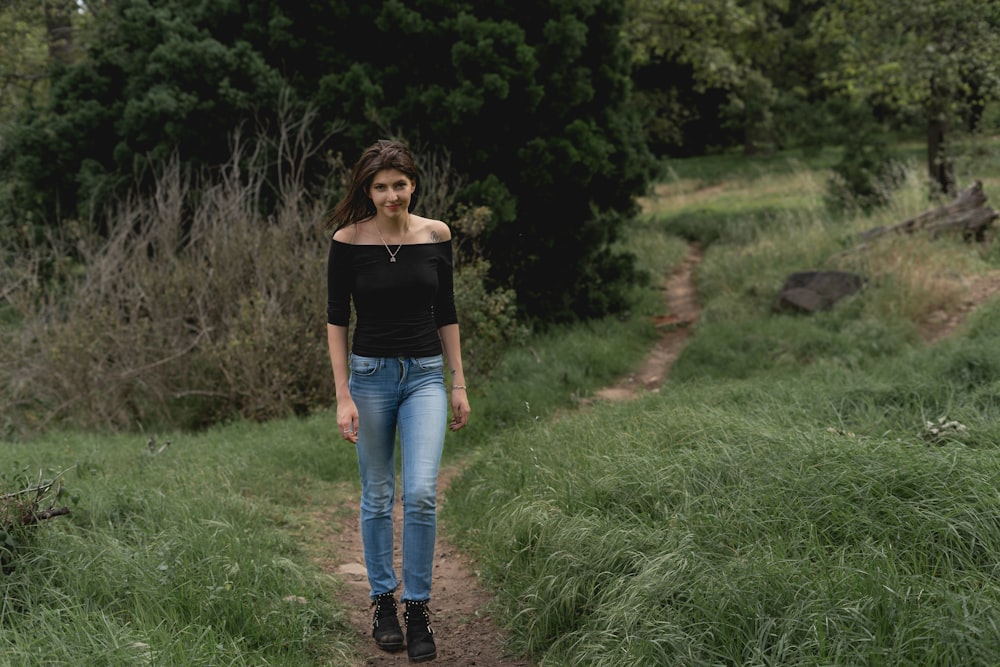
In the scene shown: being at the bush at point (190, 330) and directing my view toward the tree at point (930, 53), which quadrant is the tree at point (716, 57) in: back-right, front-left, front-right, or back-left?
front-left

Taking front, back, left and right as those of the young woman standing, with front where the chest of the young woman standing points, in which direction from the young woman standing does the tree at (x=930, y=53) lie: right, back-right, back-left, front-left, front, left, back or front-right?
back-left

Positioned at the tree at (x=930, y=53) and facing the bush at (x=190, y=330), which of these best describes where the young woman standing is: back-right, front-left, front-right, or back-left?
front-left

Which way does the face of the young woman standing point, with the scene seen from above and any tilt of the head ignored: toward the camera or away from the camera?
toward the camera

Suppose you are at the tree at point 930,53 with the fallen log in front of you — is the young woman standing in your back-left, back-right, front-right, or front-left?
front-right

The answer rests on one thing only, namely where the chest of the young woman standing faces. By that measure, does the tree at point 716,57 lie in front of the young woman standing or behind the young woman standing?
behind

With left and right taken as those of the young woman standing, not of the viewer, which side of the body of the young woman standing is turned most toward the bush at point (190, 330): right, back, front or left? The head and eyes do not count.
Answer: back

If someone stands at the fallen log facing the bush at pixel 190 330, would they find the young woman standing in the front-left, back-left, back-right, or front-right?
front-left

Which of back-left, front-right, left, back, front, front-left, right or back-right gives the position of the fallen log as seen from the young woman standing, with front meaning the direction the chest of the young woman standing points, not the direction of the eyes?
back-left

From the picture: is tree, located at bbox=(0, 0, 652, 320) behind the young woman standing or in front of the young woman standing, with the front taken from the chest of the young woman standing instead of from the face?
behind

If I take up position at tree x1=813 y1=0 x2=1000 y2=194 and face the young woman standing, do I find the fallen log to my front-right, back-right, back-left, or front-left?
front-left

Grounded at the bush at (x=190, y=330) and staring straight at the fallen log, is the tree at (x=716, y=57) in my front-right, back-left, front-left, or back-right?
front-left

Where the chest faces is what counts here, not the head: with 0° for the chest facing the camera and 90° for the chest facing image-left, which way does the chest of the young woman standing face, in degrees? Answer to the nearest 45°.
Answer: approximately 0°
